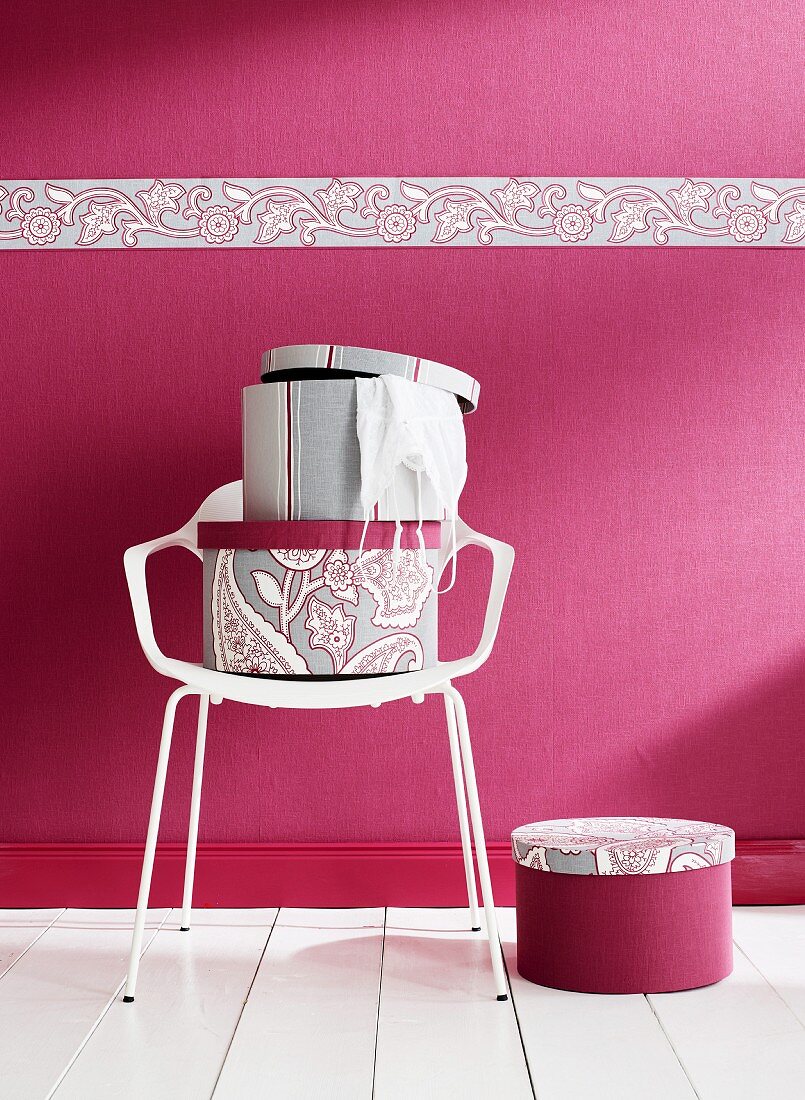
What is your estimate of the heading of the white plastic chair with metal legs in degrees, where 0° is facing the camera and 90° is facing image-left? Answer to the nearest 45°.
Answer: approximately 0°
